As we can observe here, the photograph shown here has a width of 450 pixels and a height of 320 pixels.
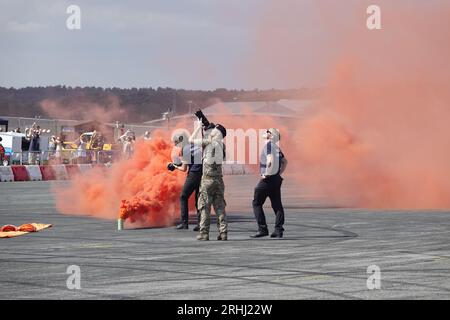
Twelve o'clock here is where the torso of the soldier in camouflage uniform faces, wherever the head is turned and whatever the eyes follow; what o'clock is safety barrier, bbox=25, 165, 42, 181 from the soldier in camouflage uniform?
The safety barrier is roughly at 4 o'clock from the soldier in camouflage uniform.

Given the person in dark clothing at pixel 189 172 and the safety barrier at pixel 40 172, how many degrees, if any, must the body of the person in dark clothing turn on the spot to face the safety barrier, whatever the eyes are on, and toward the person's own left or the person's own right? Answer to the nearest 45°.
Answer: approximately 90° to the person's own right

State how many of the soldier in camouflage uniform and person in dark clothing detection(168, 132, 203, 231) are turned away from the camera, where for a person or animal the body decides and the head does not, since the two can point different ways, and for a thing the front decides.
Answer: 0

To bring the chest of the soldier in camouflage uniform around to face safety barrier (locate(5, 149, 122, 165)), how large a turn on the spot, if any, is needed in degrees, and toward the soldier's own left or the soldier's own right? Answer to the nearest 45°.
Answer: approximately 135° to the soldier's own right

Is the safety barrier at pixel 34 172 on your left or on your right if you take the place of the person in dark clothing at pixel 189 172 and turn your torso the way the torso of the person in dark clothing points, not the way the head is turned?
on your right

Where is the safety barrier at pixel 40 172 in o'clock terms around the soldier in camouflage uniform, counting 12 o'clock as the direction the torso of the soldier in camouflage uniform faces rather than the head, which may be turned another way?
The safety barrier is roughly at 4 o'clock from the soldier in camouflage uniform.

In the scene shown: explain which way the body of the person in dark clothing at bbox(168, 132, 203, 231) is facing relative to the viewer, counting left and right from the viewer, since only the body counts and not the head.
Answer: facing to the left of the viewer

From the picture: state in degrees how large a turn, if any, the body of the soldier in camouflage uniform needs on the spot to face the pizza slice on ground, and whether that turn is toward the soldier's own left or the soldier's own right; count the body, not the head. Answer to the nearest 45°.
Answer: approximately 45° to the soldier's own right

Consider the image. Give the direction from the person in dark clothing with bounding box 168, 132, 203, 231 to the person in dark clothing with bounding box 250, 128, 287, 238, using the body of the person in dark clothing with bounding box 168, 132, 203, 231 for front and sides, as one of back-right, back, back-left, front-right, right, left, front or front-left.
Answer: back-left
